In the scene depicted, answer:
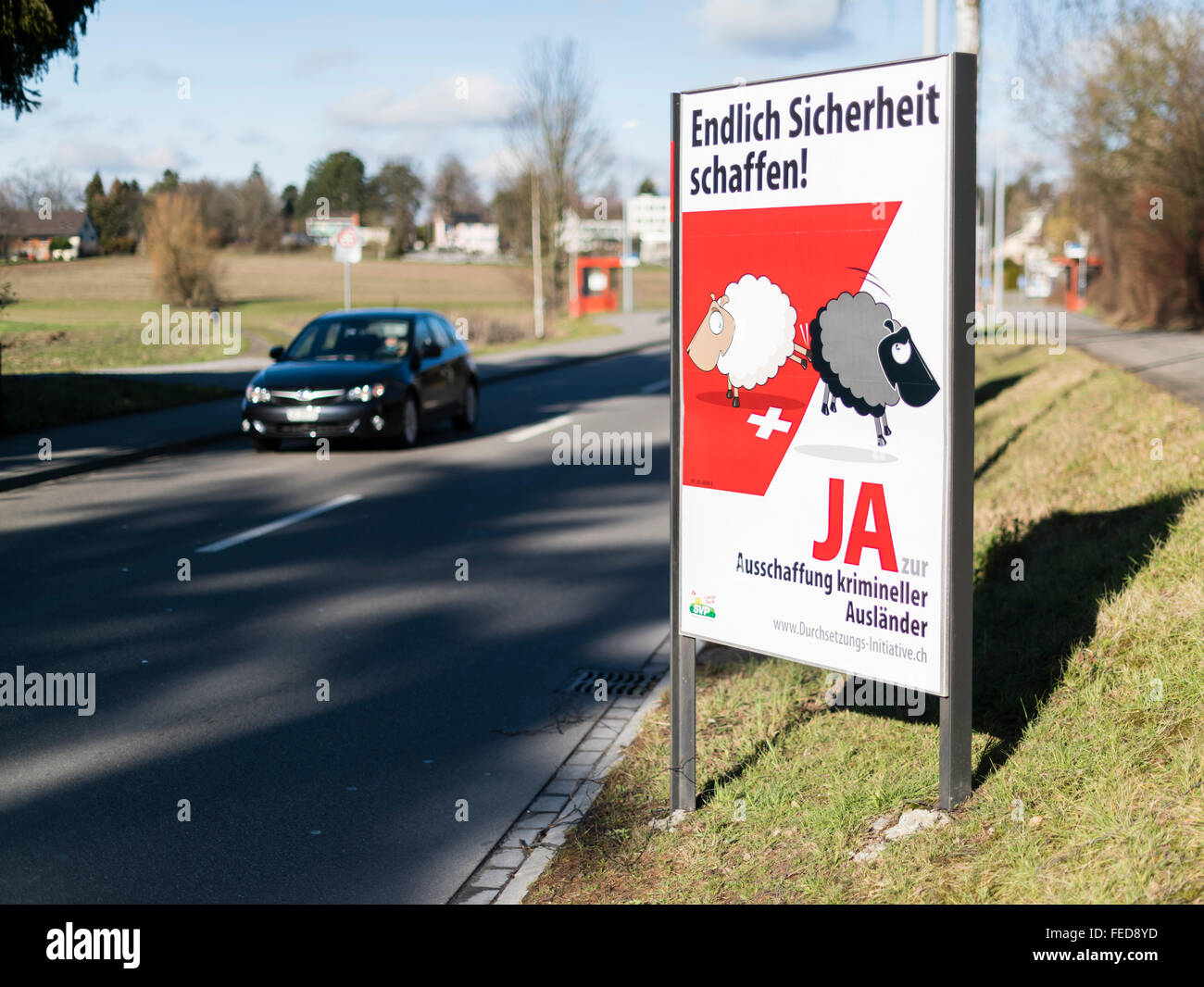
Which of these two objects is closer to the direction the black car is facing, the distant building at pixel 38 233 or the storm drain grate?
the storm drain grate

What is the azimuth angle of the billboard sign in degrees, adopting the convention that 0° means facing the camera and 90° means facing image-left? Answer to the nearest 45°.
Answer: approximately 45°

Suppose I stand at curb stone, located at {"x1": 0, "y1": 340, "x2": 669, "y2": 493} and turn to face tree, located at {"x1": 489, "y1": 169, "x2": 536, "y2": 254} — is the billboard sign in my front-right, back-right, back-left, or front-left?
back-right

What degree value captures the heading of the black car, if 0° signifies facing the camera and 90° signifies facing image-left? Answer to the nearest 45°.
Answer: approximately 45°

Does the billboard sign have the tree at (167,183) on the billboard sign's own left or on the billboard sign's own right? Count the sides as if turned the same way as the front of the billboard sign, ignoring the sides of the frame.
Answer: on the billboard sign's own right

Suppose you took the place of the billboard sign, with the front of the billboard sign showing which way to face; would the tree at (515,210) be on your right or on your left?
on your right

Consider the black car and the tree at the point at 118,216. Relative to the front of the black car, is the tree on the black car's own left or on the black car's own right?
on the black car's own right

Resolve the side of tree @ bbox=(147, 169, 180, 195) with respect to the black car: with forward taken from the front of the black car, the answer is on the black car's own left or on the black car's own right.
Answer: on the black car's own right
